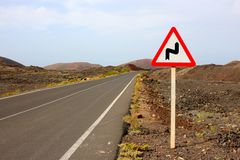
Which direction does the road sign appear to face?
toward the camera
